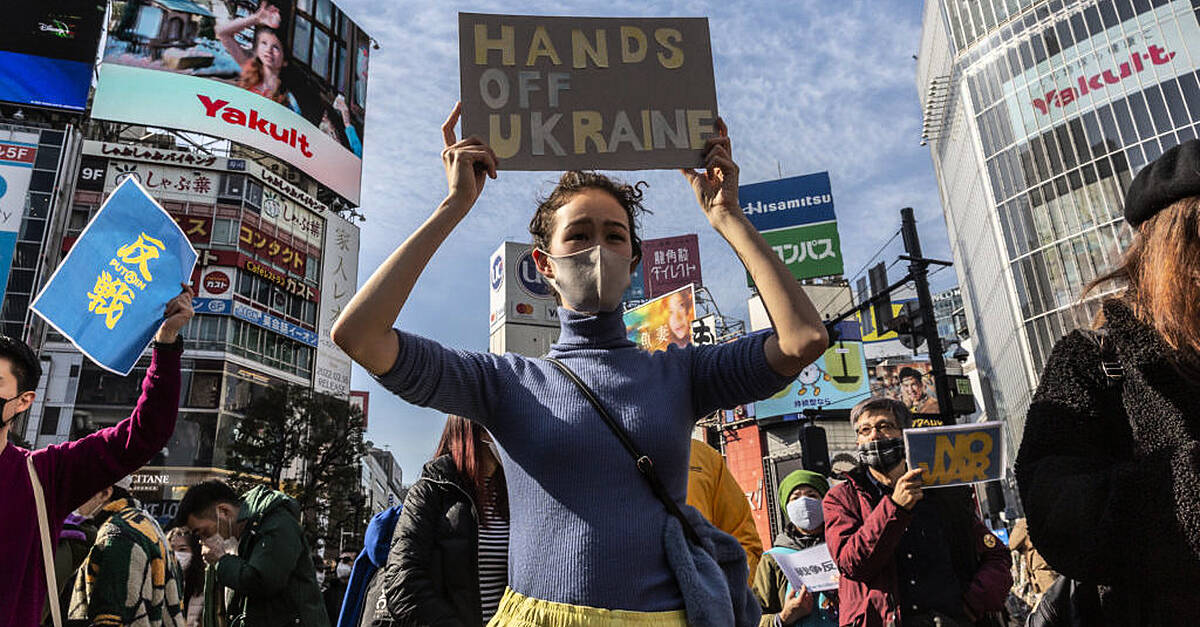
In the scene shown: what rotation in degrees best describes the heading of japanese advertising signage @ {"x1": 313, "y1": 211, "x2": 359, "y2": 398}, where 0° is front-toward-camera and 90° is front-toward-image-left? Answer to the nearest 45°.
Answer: approximately 315°

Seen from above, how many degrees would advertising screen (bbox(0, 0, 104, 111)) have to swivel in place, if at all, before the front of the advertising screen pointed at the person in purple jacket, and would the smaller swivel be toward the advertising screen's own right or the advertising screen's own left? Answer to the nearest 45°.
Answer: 0° — it already faces them

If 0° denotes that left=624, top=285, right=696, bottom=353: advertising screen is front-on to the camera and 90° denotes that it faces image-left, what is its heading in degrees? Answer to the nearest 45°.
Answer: approximately 45°

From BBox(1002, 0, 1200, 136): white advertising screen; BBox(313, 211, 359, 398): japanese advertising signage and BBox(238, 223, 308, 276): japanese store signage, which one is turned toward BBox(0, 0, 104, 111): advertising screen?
BBox(1002, 0, 1200, 136): white advertising screen

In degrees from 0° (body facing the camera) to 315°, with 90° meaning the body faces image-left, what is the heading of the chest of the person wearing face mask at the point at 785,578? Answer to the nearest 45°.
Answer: approximately 0°

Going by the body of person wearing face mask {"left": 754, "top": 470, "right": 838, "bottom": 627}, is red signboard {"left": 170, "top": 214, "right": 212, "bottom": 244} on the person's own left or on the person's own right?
on the person's own right

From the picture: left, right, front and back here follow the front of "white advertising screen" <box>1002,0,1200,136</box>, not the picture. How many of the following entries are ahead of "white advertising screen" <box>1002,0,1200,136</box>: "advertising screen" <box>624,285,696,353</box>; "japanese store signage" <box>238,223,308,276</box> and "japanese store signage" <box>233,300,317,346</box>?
3

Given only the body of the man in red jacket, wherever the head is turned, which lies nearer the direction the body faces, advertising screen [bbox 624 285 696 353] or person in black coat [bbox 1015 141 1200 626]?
the person in black coat

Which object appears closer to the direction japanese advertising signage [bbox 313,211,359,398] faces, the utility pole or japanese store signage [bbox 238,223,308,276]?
the utility pole
